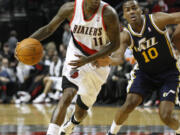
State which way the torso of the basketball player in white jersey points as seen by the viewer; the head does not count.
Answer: toward the camera
